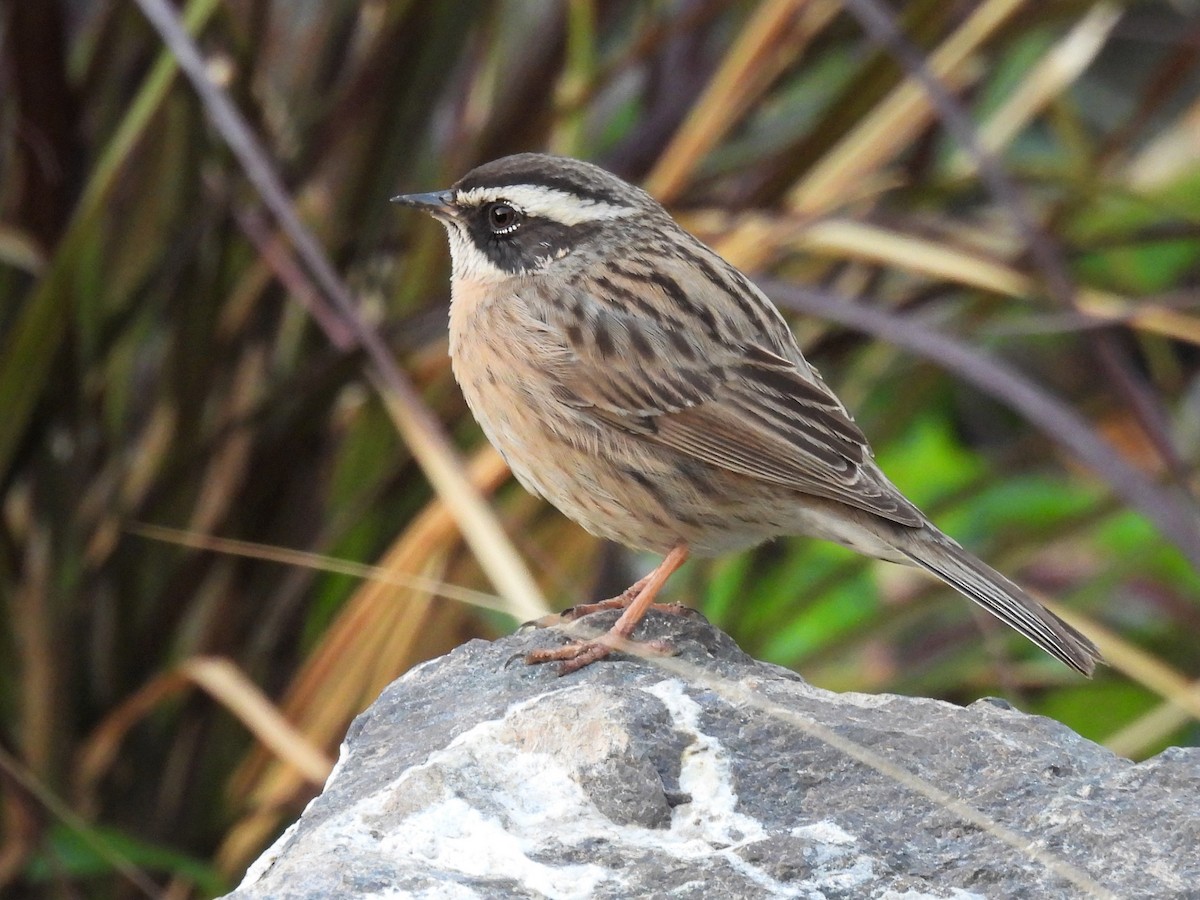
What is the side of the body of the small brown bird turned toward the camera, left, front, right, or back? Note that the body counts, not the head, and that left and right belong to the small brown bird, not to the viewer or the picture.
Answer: left

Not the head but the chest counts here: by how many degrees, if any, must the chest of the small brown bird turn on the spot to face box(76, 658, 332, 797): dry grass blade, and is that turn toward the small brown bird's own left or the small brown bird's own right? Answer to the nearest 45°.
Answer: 0° — it already faces it

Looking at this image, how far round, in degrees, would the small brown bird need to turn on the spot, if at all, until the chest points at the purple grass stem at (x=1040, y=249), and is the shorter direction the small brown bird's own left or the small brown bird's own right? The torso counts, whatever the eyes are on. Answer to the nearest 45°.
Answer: approximately 180°

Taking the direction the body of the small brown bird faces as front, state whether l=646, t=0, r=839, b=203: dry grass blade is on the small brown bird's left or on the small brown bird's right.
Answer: on the small brown bird's right

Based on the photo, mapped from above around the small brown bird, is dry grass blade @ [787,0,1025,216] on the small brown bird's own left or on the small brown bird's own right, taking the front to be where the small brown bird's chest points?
on the small brown bird's own right
